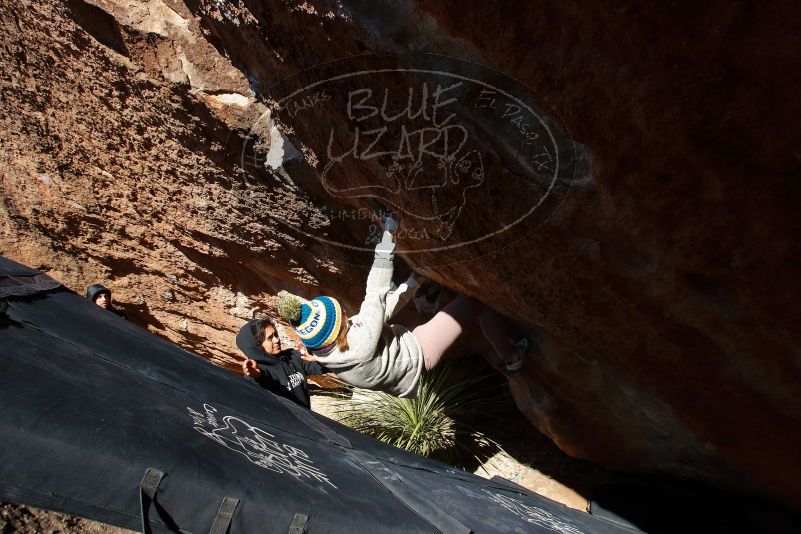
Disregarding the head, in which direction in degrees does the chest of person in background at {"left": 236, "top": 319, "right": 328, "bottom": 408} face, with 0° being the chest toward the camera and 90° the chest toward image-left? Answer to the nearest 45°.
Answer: approximately 315°

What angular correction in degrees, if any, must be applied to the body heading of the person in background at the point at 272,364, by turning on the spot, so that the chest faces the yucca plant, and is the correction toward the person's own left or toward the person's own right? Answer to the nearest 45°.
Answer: approximately 90° to the person's own left

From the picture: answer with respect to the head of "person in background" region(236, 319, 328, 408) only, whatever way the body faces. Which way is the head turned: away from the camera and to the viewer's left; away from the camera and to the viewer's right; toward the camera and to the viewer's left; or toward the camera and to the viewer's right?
toward the camera and to the viewer's right
